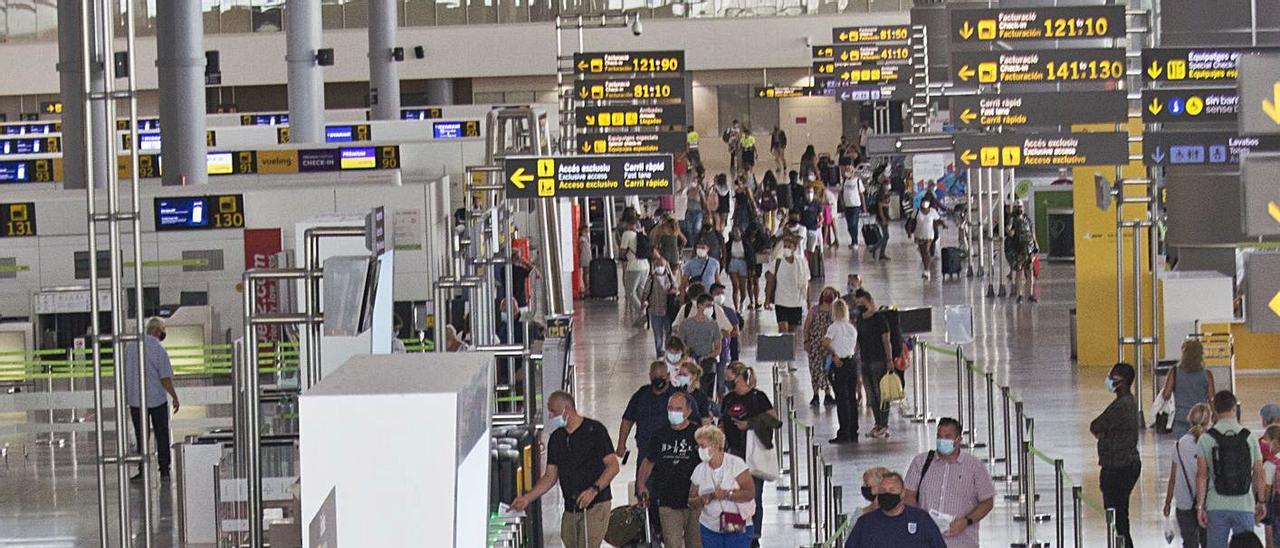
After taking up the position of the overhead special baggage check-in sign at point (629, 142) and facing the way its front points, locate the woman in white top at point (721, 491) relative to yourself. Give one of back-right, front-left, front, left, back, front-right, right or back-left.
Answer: front

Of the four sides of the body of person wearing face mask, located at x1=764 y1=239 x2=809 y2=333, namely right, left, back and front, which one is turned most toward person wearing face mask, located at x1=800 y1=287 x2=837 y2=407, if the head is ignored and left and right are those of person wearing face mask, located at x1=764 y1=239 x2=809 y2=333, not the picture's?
front

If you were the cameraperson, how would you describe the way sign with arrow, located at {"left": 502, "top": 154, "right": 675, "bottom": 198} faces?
facing the viewer

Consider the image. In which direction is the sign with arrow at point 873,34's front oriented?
toward the camera

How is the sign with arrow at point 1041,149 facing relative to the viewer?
toward the camera

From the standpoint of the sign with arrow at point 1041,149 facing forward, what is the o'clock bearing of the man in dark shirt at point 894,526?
The man in dark shirt is roughly at 12 o'clock from the sign with arrow.

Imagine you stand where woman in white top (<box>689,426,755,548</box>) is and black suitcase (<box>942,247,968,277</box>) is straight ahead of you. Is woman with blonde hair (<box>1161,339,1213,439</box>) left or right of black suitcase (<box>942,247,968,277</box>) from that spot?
right

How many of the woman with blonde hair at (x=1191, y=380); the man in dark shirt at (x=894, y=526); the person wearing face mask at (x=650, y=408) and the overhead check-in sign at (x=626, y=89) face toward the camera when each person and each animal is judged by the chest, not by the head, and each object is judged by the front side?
3

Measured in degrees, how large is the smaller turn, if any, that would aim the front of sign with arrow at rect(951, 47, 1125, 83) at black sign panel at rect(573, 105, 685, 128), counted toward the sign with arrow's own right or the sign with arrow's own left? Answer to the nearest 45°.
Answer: approximately 135° to the sign with arrow's own right

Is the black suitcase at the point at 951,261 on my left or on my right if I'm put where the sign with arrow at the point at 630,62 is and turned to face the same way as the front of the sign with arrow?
on my left

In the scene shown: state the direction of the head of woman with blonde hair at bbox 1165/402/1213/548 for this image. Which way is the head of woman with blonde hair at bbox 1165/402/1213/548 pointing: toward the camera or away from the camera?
away from the camera
